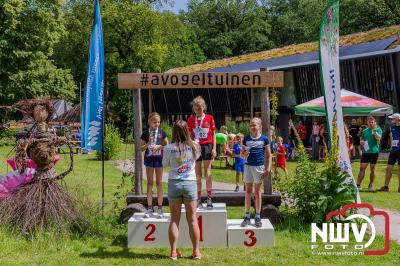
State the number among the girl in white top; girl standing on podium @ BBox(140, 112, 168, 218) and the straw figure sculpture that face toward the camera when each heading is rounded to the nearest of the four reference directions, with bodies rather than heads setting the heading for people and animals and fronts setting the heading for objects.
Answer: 2

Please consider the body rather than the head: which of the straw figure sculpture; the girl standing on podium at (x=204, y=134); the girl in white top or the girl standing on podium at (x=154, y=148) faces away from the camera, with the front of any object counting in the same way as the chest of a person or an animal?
the girl in white top

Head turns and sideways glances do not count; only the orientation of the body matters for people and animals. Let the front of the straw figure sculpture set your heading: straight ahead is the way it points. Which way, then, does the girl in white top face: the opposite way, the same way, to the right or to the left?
the opposite way

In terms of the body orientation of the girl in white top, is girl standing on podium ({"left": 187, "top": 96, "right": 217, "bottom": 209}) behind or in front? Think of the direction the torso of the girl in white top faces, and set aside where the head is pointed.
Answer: in front

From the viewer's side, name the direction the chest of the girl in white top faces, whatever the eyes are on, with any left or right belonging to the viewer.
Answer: facing away from the viewer

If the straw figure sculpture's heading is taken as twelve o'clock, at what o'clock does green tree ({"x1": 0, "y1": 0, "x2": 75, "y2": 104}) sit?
The green tree is roughly at 6 o'clock from the straw figure sculpture.

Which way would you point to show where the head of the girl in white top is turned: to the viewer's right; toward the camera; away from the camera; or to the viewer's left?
away from the camera

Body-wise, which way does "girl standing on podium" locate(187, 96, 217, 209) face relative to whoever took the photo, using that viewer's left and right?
facing the viewer

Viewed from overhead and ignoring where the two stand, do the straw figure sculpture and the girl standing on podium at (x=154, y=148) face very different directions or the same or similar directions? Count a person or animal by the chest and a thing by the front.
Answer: same or similar directions

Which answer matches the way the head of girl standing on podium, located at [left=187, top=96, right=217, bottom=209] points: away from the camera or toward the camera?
toward the camera

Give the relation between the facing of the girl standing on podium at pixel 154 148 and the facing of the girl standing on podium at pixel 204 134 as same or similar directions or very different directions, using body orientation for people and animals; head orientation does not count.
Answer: same or similar directions

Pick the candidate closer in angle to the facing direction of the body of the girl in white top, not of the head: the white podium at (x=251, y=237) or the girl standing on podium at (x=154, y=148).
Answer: the girl standing on podium

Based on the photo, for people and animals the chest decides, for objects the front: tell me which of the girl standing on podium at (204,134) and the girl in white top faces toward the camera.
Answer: the girl standing on podium

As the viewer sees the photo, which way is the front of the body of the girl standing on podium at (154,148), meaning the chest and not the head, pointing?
toward the camera

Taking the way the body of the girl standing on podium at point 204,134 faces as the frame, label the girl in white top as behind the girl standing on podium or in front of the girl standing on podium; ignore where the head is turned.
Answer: in front
